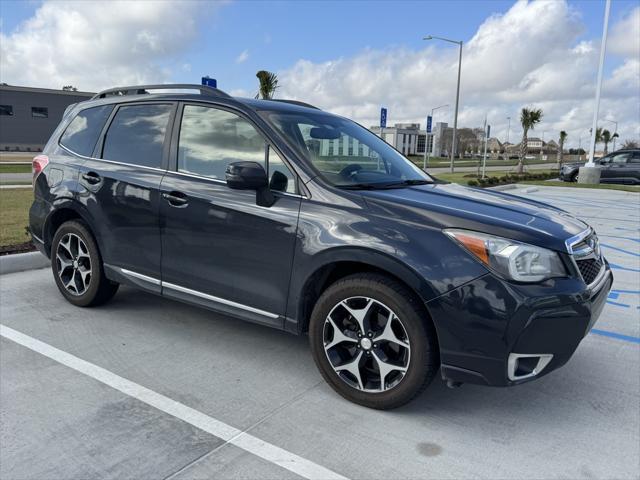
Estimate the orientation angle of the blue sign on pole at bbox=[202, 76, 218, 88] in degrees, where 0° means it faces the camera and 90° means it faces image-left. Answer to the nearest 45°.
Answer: approximately 0°

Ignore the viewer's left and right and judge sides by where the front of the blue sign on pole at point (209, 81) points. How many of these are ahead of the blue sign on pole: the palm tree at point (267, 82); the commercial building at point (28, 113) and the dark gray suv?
1

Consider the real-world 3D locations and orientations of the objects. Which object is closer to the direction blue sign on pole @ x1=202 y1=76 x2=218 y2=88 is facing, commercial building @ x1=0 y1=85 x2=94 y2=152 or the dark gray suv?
the dark gray suv

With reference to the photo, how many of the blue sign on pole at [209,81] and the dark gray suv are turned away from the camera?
0

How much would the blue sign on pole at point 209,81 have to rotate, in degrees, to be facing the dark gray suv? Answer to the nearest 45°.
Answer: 0° — it already faces it

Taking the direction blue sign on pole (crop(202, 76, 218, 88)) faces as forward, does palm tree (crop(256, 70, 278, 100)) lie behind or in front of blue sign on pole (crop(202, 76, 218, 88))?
behind

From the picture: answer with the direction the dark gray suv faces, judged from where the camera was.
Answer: facing the viewer and to the right of the viewer

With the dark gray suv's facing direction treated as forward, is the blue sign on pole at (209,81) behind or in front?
behind

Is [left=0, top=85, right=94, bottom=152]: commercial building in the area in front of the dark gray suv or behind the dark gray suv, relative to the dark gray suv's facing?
behind

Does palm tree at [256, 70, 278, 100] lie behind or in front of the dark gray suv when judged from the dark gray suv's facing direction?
behind
